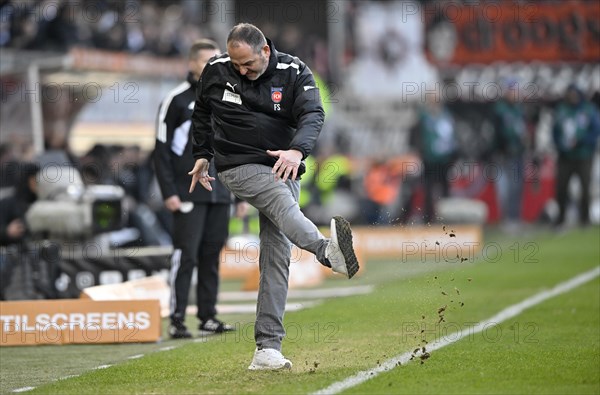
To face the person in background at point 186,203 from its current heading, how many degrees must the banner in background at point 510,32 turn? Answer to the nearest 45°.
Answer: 0° — it already faces them

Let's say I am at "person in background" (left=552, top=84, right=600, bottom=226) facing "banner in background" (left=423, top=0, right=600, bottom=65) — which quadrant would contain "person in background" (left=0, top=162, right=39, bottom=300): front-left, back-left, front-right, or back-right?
back-left

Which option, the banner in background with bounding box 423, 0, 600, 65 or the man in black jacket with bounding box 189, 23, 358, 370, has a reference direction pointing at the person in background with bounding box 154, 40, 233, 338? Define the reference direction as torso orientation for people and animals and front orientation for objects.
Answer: the banner in background

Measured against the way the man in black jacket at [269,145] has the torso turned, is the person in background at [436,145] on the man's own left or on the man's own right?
on the man's own left
